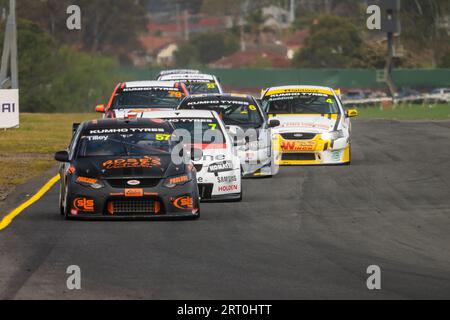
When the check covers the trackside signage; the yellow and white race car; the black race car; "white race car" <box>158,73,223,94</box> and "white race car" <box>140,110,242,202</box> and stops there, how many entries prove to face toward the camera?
5

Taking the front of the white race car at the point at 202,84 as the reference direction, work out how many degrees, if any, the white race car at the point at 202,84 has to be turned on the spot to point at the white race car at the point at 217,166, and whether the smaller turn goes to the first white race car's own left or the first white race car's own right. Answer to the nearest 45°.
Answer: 0° — it already faces it

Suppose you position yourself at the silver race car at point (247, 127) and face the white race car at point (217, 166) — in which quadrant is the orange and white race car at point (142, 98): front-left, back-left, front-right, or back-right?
back-right

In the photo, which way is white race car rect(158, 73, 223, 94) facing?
toward the camera

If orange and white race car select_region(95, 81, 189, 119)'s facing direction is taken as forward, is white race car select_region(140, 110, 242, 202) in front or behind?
in front

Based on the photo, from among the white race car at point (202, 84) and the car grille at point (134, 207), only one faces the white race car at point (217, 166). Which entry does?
the white race car at point (202, 84)

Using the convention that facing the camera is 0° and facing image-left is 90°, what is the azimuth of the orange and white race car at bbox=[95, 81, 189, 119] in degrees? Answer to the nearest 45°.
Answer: approximately 0°

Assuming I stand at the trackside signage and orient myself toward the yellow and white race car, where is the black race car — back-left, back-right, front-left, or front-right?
front-right

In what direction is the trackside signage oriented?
toward the camera

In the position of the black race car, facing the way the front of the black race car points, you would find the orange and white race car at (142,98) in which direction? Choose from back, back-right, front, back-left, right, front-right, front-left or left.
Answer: back

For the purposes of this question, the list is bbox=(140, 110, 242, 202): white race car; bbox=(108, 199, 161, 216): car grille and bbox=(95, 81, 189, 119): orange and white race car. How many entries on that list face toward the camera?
3

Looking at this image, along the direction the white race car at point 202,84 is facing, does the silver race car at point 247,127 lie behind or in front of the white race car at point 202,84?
in front

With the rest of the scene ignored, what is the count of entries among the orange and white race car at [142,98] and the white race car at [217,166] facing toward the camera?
2
